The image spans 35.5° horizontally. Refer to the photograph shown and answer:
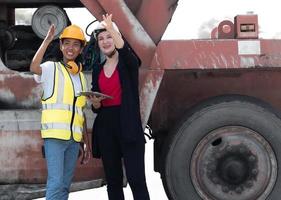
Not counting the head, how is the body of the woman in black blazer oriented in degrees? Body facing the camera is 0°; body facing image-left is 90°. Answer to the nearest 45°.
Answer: approximately 45°

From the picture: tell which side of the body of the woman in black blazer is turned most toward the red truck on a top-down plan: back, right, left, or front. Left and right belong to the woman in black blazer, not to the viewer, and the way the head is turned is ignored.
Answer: back
